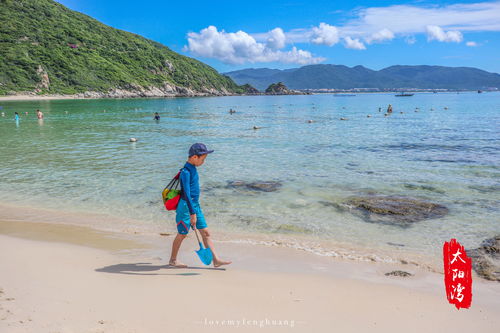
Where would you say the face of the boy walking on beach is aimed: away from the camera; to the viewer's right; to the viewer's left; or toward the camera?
to the viewer's right

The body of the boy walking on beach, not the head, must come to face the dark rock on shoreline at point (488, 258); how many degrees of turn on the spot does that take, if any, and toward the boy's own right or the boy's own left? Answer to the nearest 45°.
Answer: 0° — they already face it

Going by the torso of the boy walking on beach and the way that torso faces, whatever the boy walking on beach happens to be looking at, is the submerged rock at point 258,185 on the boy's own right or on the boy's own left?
on the boy's own left

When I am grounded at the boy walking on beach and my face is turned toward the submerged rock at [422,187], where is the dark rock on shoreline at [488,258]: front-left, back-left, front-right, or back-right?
front-right

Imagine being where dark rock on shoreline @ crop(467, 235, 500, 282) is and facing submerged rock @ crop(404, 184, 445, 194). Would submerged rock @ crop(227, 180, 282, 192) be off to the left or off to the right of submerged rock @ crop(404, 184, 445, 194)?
left

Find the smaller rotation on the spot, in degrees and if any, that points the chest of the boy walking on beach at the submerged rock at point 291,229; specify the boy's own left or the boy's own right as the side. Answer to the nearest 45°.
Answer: approximately 45° to the boy's own left

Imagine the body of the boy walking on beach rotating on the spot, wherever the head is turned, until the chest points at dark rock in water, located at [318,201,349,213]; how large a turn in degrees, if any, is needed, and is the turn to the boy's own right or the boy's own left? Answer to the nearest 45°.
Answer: approximately 45° to the boy's own left

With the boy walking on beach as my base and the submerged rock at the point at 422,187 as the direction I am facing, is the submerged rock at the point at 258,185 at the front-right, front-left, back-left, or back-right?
front-left
